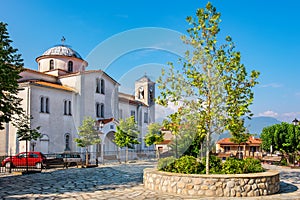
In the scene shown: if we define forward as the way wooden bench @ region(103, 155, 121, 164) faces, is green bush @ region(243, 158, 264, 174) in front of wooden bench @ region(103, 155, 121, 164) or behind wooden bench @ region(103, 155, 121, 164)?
in front

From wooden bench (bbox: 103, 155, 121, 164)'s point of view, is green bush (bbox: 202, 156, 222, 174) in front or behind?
in front

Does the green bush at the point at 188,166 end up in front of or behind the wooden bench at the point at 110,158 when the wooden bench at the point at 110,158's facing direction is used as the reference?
in front
